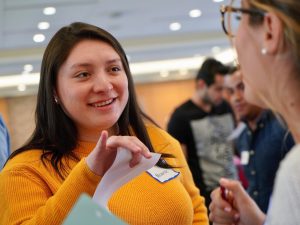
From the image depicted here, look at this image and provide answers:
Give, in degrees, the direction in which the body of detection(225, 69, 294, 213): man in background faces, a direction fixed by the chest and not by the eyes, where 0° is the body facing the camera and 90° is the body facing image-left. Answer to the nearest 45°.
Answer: approximately 45°

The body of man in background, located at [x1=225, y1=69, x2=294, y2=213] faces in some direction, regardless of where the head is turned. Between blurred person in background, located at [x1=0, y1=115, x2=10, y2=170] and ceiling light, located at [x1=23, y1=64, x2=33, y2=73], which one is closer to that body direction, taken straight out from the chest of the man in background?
the blurred person in background

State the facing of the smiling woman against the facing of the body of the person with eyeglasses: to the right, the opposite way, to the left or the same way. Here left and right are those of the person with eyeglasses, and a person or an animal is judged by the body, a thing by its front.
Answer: the opposite way

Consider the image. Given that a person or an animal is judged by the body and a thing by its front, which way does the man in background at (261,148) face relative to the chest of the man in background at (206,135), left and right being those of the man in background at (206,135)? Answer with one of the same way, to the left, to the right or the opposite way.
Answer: to the right

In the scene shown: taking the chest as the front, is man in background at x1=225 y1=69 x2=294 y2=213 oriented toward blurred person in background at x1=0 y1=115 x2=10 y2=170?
yes

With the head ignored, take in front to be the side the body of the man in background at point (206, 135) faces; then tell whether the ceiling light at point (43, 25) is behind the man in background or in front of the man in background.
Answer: behind

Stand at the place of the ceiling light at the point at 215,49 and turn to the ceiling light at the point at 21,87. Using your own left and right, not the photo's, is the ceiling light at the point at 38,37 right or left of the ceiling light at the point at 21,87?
left

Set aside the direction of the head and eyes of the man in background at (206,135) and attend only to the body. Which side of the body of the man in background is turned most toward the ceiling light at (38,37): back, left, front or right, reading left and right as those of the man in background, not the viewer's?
back

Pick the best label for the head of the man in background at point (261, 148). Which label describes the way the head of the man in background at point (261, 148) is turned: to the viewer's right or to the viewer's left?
to the viewer's left

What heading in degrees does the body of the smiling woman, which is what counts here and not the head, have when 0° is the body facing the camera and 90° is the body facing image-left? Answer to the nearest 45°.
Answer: approximately 315°

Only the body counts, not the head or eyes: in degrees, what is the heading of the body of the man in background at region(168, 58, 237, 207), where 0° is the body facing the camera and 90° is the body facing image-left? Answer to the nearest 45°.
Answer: approximately 315°

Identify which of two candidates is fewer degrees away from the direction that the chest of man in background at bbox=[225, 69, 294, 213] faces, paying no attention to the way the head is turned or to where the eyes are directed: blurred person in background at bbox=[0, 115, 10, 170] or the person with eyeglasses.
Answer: the blurred person in background

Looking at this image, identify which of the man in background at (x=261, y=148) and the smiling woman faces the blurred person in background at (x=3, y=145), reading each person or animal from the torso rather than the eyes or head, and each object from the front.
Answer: the man in background

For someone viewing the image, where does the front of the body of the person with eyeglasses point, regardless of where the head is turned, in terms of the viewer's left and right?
facing away from the viewer and to the left of the viewer
